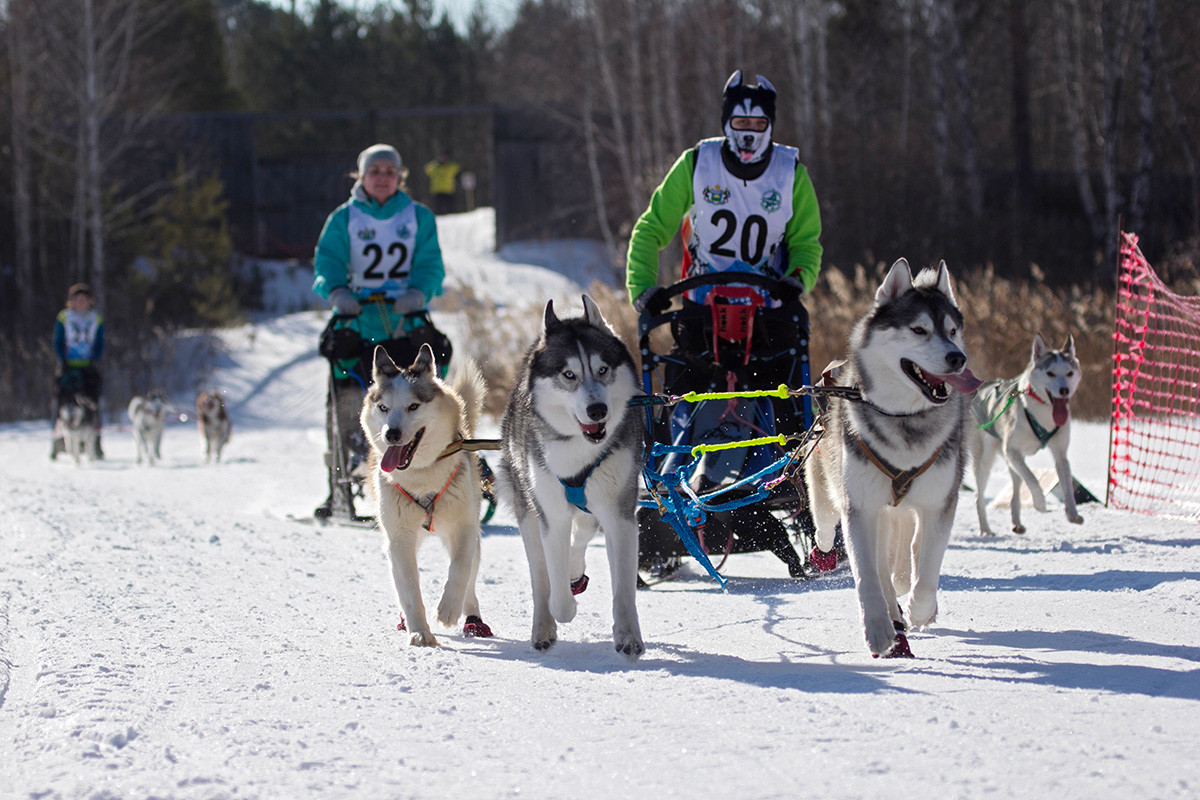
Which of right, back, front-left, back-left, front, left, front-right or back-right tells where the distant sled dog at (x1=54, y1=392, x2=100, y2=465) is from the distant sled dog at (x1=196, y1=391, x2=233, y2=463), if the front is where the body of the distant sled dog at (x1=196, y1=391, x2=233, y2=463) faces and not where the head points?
back-right

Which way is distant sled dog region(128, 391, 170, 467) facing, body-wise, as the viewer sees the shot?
toward the camera

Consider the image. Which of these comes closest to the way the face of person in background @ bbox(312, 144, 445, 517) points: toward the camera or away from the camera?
toward the camera

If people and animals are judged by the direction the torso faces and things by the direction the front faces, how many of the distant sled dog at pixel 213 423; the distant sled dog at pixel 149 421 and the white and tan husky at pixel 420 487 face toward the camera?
3

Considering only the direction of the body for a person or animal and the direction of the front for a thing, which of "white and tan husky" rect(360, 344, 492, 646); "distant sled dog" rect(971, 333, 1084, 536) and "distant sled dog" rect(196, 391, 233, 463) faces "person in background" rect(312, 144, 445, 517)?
"distant sled dog" rect(196, 391, 233, 463)

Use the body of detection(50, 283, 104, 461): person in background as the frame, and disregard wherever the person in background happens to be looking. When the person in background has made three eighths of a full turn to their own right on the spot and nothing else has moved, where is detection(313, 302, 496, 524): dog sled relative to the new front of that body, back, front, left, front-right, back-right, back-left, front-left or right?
back-left

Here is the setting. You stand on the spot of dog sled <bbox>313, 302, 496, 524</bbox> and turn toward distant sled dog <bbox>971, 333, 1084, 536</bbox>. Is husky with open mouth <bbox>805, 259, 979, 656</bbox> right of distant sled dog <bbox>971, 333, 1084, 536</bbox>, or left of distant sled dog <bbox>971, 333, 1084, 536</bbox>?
right

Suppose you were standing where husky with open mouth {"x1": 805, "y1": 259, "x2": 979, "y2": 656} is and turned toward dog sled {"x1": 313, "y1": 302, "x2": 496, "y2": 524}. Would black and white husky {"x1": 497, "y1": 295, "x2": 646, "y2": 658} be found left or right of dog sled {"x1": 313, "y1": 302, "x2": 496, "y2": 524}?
left

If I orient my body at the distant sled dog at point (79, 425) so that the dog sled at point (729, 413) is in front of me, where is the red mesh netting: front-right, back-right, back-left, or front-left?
front-left

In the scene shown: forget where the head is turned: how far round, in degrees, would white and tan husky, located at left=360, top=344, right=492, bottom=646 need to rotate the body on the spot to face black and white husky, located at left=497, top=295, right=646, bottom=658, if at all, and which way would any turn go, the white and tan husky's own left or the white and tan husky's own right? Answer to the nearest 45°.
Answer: approximately 45° to the white and tan husky's own left

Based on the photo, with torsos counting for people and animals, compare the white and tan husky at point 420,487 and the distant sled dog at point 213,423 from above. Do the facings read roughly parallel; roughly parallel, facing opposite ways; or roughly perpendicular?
roughly parallel

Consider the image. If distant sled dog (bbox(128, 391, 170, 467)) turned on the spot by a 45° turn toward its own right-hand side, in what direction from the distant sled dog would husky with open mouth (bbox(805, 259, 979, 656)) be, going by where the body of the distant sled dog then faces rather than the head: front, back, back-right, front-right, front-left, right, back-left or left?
front-left

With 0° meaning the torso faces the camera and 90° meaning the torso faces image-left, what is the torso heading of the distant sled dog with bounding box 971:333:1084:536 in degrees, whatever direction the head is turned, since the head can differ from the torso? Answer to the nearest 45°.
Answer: approximately 315°

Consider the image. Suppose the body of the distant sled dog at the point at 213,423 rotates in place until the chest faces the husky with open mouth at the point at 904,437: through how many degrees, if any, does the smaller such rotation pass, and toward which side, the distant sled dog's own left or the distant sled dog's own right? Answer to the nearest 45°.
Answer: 0° — it already faces it

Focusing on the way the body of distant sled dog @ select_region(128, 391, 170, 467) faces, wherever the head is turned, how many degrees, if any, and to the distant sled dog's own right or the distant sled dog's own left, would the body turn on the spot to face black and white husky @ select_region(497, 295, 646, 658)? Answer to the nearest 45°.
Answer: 0° — it already faces it

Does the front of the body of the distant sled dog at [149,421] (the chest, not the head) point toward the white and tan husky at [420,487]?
yes

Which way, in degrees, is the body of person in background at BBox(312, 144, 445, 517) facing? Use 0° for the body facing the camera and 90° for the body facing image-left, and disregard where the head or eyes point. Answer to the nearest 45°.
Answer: approximately 0°

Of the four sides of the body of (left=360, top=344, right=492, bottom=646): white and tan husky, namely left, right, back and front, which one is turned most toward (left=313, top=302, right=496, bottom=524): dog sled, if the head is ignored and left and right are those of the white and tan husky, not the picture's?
back

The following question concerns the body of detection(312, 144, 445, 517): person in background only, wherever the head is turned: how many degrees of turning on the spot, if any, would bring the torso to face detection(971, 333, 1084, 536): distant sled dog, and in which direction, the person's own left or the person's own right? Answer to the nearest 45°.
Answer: approximately 90° to the person's own left
